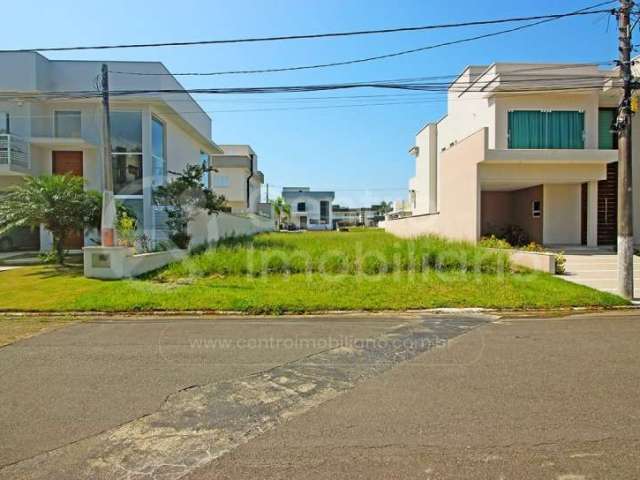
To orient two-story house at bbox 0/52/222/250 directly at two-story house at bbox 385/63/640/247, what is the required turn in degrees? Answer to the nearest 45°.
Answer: approximately 45° to its left

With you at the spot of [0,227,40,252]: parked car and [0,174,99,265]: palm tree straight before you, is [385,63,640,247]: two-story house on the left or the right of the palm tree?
left

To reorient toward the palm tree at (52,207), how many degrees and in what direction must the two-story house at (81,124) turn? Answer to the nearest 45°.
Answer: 0° — it already faces it

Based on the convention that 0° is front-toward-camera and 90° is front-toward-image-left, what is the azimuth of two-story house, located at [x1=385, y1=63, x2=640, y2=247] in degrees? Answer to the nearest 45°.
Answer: approximately 0°

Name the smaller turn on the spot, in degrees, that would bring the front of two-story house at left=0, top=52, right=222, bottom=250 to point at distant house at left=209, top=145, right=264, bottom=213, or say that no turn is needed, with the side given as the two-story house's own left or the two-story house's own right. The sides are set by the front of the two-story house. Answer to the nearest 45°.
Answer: approximately 135° to the two-story house's own left

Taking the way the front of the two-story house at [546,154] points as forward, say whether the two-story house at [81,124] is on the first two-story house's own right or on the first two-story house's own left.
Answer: on the first two-story house's own right

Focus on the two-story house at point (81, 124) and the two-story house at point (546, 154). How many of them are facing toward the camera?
2

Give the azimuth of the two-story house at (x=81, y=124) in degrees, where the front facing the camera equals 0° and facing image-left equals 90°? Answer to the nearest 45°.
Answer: approximately 0°

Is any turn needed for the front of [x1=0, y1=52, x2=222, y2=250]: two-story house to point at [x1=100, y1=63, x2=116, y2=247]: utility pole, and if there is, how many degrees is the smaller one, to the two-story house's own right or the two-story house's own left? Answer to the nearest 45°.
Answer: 0° — it already faces it
